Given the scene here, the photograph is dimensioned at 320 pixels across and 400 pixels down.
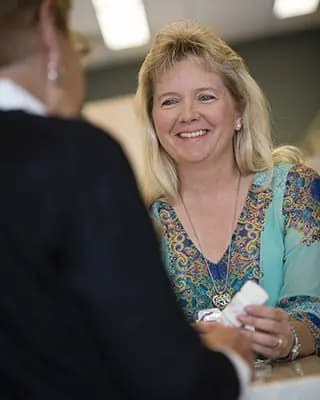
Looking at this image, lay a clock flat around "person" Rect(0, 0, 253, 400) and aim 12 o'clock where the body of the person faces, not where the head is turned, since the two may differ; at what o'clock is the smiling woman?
The smiling woman is roughly at 11 o'clock from the person.

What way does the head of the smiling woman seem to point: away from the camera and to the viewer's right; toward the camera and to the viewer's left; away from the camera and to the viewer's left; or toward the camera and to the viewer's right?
toward the camera and to the viewer's left

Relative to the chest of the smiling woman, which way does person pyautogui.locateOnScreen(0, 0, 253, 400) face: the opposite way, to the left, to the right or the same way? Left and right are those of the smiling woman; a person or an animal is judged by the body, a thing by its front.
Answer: the opposite way

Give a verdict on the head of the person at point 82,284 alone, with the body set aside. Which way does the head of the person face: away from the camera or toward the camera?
away from the camera

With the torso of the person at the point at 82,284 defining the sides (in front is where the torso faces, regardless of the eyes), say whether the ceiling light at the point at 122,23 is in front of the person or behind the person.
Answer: in front

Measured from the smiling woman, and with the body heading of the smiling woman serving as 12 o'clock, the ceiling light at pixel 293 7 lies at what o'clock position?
The ceiling light is roughly at 5 o'clock from the smiling woman.

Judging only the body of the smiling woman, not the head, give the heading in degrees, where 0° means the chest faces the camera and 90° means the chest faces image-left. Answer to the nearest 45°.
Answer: approximately 45°

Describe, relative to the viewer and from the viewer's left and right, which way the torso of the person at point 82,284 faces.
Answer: facing away from the viewer and to the right of the viewer

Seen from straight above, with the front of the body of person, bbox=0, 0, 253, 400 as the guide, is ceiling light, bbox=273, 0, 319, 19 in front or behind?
in front
